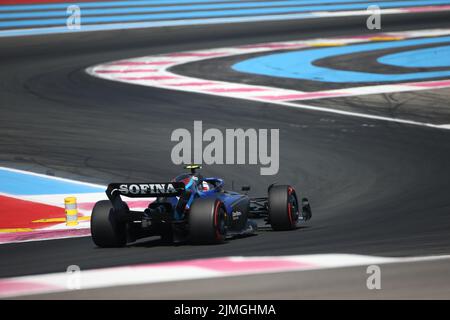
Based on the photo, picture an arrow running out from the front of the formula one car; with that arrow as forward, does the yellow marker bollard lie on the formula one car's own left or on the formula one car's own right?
on the formula one car's own left

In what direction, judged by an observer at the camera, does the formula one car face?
facing away from the viewer and to the right of the viewer
